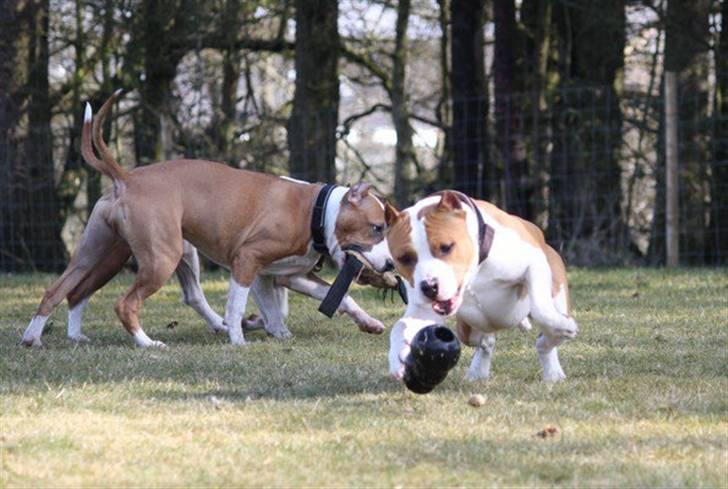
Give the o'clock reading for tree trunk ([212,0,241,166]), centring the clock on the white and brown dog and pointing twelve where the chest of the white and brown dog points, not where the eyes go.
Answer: The tree trunk is roughly at 4 o'clock from the white and brown dog.

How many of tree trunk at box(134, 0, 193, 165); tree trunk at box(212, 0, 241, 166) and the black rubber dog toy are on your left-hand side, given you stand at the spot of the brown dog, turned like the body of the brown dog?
2

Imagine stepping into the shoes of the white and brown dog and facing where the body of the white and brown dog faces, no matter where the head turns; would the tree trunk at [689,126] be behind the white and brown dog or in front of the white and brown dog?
behind

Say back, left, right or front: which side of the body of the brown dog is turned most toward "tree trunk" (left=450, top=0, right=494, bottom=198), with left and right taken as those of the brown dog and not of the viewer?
left

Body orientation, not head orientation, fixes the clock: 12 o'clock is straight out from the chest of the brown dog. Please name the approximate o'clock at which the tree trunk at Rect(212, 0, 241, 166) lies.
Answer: The tree trunk is roughly at 9 o'clock from the brown dog.

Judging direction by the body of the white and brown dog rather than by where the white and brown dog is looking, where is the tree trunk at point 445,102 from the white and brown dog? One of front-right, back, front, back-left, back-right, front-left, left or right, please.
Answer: back-right

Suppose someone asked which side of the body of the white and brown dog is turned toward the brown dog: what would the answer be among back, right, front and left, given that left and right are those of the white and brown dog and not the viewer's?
right

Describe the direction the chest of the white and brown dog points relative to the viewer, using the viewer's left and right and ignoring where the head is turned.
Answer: facing the viewer and to the left of the viewer

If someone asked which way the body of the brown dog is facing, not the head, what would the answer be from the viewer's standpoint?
to the viewer's right

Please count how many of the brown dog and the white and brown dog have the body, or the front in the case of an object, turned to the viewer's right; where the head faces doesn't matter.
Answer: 1

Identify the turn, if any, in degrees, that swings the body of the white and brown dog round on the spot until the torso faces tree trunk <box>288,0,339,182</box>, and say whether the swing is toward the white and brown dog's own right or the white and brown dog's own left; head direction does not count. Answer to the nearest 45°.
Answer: approximately 135° to the white and brown dog's own right
